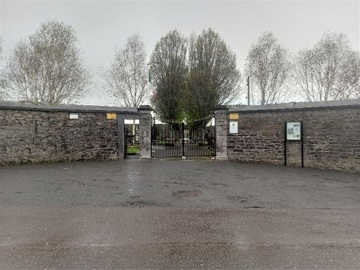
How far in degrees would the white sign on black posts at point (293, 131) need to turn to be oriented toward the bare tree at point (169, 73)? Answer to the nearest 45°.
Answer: approximately 135° to its right

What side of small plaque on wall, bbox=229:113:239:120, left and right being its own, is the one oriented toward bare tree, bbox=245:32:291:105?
back

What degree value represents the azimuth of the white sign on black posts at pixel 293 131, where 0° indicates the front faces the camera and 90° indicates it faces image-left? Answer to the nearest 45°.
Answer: approximately 0°

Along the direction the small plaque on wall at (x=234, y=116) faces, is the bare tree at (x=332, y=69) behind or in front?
behind

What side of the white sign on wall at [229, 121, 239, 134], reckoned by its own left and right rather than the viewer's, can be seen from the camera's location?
front

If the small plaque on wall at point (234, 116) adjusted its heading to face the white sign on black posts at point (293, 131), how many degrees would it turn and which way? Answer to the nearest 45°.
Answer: approximately 90° to its left

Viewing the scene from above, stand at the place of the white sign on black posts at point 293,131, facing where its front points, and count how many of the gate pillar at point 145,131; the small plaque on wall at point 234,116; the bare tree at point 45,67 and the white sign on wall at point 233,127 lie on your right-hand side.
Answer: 4

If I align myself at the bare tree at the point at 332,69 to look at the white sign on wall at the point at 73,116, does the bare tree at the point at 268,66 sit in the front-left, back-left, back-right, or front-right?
front-right

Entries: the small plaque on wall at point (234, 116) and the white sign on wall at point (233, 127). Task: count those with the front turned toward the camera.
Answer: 2

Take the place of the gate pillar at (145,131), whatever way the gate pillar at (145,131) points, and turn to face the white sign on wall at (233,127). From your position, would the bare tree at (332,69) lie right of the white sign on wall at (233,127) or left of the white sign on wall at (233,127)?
left

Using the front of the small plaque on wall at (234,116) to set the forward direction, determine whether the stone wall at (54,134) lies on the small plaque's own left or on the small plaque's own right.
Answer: on the small plaque's own right

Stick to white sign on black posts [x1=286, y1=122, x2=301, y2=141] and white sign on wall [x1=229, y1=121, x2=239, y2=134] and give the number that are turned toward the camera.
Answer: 2

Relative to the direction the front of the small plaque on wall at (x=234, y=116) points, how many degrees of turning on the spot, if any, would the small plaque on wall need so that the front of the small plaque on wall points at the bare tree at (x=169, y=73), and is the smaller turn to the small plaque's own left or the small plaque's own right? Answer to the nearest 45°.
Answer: approximately 135° to the small plaque's own right

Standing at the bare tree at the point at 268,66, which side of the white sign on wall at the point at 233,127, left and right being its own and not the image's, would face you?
back

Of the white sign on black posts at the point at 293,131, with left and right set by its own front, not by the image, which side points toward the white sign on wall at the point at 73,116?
right

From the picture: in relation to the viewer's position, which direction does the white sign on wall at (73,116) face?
facing the viewer
